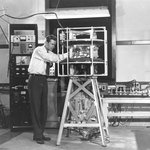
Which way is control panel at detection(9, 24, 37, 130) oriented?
toward the camera

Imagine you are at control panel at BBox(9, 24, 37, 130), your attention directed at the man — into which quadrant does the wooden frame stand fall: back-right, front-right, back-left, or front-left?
front-left

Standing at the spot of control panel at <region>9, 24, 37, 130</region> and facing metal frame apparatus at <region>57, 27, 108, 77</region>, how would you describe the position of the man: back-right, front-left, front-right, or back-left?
front-right

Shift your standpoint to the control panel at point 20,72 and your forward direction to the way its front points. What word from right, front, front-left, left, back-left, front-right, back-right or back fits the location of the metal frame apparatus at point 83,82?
front-left

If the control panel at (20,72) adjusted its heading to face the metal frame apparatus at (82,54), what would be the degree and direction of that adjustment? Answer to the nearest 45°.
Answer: approximately 45° to its left

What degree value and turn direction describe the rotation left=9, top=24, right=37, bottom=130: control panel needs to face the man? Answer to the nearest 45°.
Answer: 0° — it already faces them
